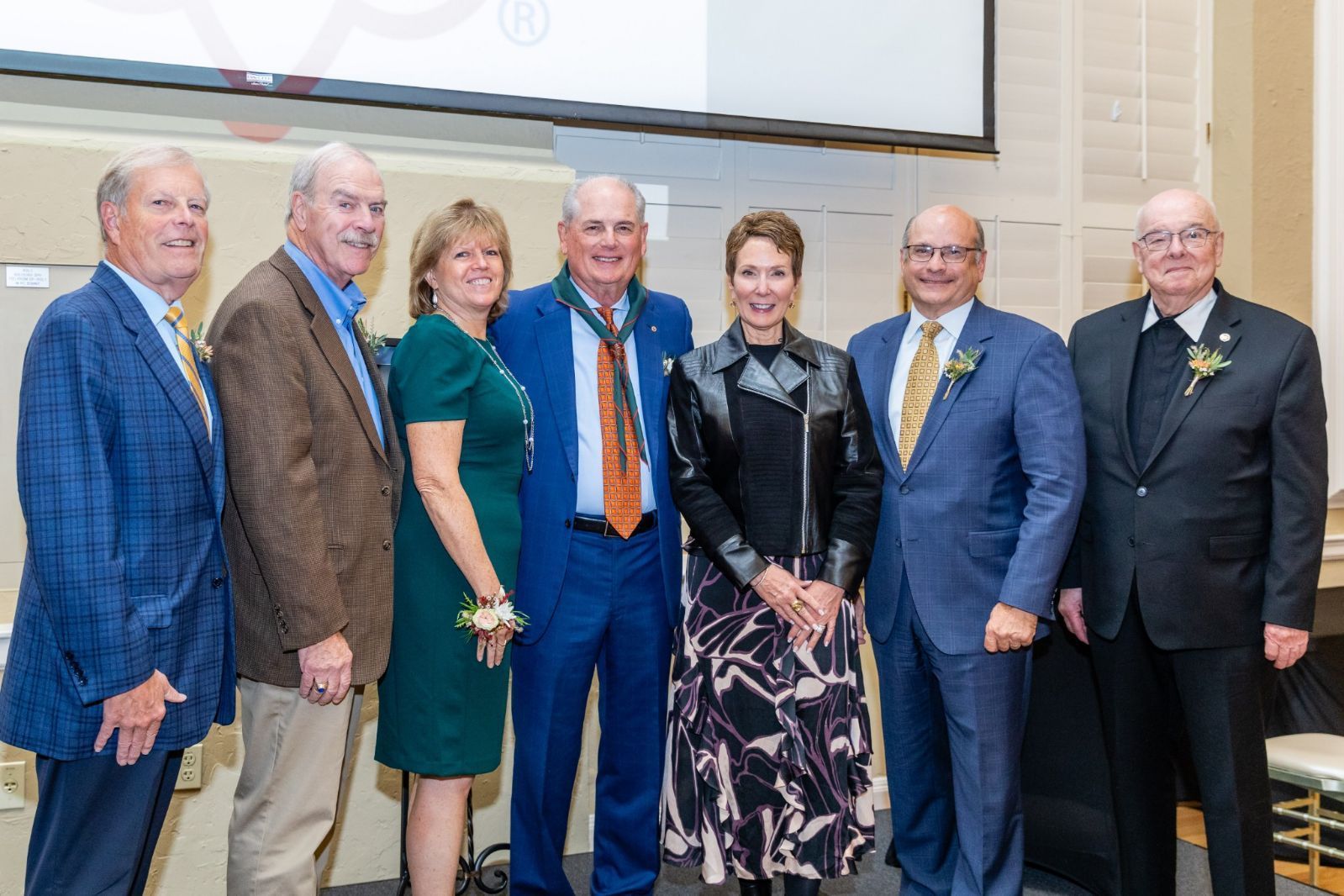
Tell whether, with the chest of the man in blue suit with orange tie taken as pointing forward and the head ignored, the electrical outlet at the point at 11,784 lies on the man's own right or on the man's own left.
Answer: on the man's own right

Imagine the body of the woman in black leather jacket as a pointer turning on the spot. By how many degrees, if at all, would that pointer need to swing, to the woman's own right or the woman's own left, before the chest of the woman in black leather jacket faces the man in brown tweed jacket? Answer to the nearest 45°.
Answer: approximately 45° to the woman's own right

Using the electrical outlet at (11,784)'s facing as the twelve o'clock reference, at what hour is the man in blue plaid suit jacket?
The man in blue plaid suit jacket is roughly at 12 o'clock from the electrical outlet.

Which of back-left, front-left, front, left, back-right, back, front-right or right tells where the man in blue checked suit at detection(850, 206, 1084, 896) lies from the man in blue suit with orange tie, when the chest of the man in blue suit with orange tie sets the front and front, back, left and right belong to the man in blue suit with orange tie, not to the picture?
left

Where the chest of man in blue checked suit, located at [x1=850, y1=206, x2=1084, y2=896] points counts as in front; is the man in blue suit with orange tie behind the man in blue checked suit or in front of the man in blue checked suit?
in front

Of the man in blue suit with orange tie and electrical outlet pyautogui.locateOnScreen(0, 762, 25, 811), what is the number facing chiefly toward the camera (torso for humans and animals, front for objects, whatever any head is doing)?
2

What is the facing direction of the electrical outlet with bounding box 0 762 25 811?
toward the camera

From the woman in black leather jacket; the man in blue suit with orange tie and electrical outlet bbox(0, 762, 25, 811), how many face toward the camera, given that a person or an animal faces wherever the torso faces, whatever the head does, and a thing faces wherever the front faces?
3

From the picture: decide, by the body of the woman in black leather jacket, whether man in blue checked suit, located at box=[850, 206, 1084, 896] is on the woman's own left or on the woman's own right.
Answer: on the woman's own left

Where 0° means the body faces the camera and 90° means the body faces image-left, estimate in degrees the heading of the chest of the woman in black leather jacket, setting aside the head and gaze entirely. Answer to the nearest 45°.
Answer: approximately 0°

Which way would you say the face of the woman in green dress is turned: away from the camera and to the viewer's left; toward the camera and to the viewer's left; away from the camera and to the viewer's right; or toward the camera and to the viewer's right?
toward the camera and to the viewer's right

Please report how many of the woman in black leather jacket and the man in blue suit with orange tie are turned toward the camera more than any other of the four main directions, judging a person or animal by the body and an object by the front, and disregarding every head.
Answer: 2

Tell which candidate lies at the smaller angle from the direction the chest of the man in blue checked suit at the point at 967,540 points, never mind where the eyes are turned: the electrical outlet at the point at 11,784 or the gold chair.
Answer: the electrical outlet
